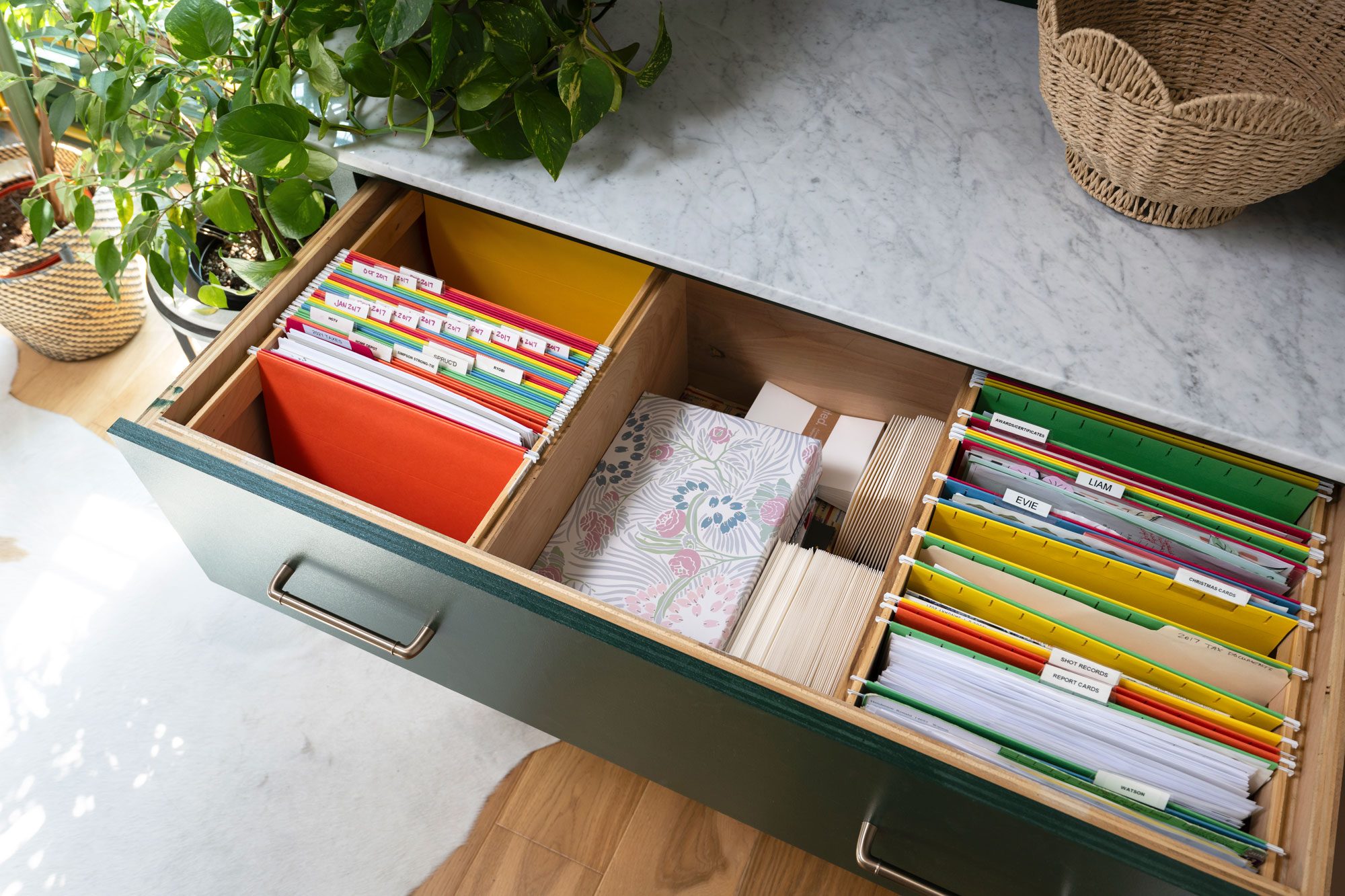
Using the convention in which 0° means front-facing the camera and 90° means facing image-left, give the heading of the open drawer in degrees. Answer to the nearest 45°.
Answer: approximately 45°
